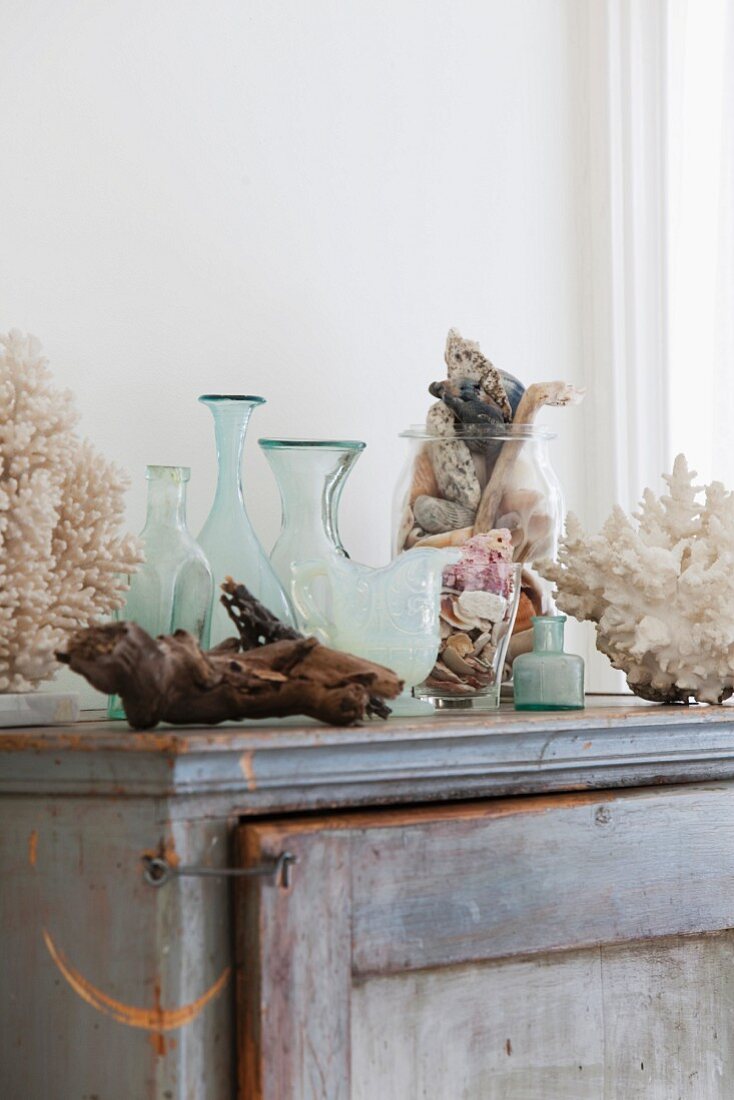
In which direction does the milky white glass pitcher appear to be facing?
to the viewer's right

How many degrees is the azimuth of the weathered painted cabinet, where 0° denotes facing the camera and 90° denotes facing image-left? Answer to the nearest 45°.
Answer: approximately 315°

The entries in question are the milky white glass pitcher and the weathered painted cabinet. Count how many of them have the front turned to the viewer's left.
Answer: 0
